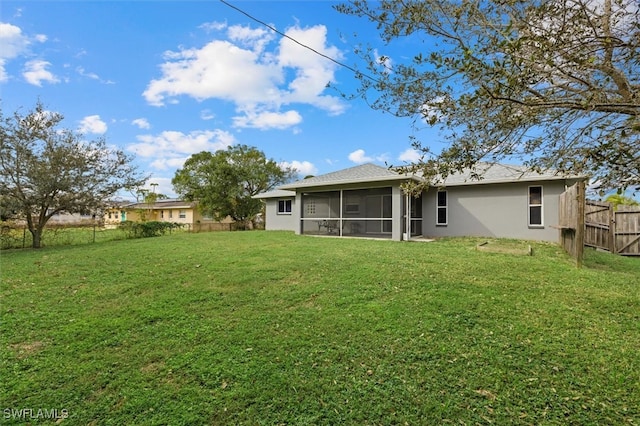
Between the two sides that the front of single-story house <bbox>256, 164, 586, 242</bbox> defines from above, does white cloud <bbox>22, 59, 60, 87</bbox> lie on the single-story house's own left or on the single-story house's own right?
on the single-story house's own left

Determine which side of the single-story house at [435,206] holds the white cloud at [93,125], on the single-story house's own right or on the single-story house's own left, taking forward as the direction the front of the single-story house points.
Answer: on the single-story house's own left

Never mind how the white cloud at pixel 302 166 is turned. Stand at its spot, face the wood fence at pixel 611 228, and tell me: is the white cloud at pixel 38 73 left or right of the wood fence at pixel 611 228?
right

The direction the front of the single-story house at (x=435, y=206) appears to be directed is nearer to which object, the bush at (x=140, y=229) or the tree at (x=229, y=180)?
the tree

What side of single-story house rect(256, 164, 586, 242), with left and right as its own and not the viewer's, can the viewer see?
back

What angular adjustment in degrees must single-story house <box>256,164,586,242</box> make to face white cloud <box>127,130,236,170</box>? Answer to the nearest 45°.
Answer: approximately 90° to its left

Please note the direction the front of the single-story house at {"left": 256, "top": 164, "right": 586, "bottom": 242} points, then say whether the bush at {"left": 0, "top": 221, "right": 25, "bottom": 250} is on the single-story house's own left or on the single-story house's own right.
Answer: on the single-story house's own left

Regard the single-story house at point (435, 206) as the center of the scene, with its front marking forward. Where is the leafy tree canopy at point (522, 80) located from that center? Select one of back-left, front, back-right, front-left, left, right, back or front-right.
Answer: back

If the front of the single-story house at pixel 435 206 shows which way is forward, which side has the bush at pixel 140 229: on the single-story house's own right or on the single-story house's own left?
on the single-story house's own left

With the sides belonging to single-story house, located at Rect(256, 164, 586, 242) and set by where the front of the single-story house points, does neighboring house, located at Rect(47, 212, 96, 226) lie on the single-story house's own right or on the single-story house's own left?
on the single-story house's own left
